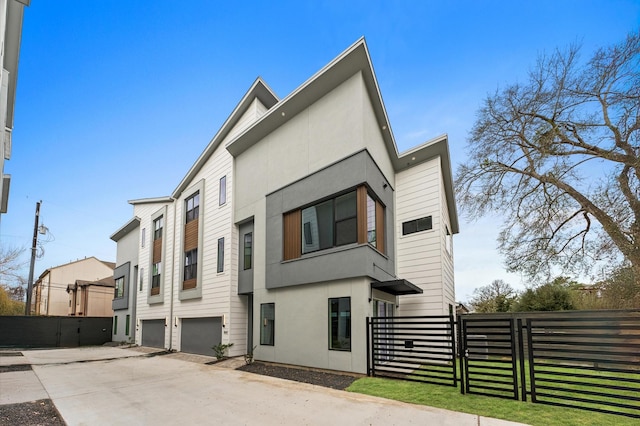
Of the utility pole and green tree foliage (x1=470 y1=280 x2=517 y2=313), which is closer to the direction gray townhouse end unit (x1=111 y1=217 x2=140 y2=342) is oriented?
the utility pole

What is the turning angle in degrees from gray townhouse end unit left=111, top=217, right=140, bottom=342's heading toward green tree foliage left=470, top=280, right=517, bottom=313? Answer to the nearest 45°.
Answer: approximately 135° to its left

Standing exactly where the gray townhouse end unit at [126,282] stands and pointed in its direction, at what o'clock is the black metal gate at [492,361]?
The black metal gate is roughly at 10 o'clock from the gray townhouse end unit.

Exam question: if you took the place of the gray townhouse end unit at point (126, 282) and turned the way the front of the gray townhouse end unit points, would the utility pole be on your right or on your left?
on your right

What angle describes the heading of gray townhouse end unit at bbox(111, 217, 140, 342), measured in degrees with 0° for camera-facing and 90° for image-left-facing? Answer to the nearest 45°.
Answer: approximately 45°
